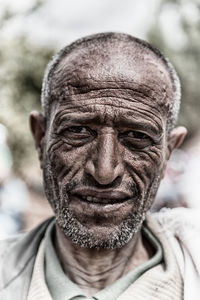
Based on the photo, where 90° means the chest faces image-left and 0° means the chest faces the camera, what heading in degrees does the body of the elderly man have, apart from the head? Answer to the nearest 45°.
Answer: approximately 0°
